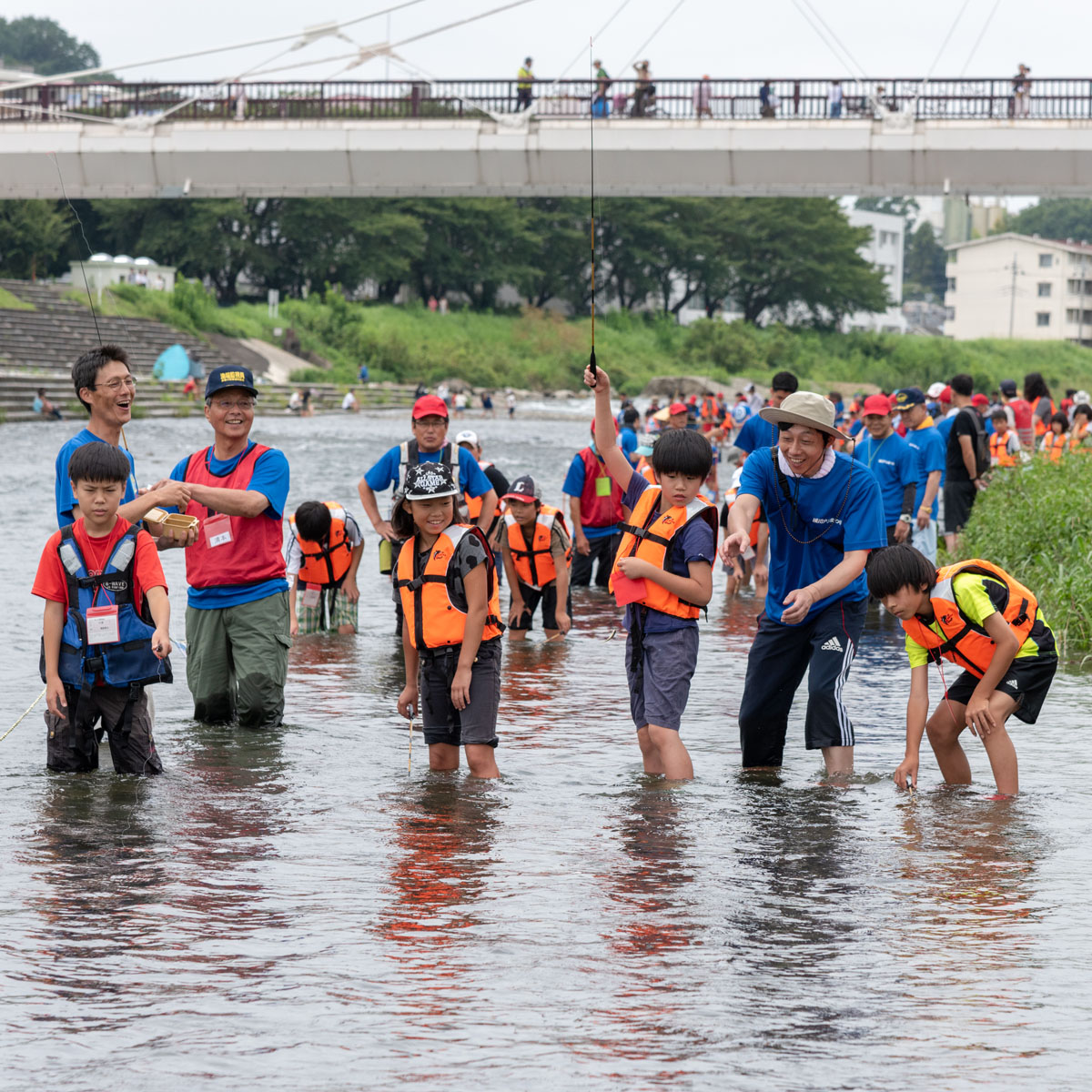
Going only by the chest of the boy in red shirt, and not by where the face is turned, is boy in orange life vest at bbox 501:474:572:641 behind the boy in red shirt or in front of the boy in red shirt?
behind

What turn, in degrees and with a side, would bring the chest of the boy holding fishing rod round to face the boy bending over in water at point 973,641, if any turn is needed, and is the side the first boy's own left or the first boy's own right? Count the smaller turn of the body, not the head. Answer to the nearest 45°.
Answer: approximately 135° to the first boy's own left

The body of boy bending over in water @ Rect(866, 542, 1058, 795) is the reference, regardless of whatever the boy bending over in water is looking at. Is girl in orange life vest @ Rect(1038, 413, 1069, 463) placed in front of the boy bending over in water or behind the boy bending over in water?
behind

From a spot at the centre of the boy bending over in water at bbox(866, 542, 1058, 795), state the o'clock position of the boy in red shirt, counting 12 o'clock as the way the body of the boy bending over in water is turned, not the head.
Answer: The boy in red shirt is roughly at 1 o'clock from the boy bending over in water.

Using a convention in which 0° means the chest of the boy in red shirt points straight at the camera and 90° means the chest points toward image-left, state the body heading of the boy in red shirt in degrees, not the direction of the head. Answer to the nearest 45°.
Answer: approximately 0°
